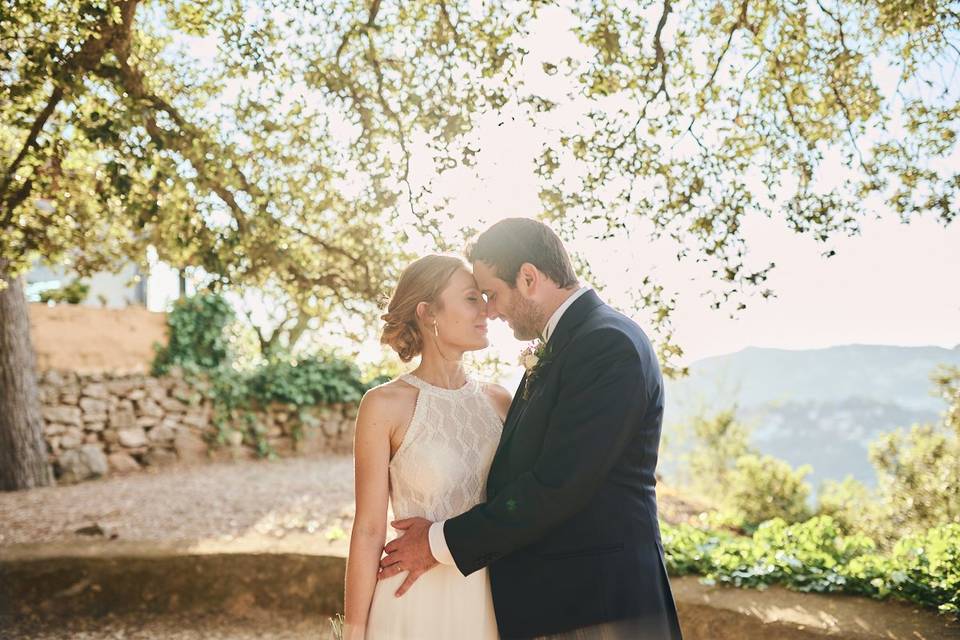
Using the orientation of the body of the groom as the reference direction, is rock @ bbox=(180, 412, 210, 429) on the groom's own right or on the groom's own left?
on the groom's own right

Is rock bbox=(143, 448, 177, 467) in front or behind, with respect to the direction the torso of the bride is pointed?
behind

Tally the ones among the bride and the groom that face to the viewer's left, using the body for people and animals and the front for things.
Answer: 1

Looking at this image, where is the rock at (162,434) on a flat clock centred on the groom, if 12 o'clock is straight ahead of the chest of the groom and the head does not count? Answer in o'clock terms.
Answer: The rock is roughly at 2 o'clock from the groom.

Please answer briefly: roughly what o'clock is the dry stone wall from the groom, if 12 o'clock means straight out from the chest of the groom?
The dry stone wall is roughly at 2 o'clock from the groom.

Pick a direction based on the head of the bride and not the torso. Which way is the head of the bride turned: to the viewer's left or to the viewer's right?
to the viewer's right

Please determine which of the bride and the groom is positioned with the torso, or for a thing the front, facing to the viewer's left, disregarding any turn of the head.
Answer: the groom

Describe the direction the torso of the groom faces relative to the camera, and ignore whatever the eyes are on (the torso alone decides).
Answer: to the viewer's left

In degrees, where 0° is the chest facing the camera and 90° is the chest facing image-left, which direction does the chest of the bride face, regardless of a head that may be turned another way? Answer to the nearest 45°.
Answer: approximately 315°

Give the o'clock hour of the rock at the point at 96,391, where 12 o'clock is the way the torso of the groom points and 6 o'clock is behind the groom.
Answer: The rock is roughly at 2 o'clock from the groom.
